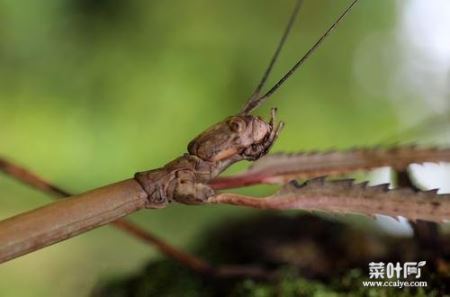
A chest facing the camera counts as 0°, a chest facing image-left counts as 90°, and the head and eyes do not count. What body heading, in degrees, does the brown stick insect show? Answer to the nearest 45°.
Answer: approximately 270°
